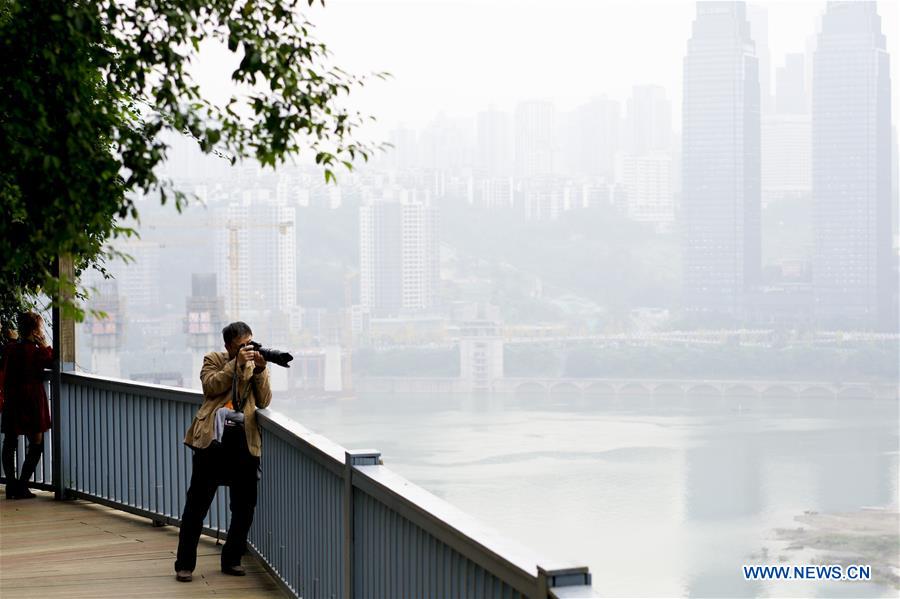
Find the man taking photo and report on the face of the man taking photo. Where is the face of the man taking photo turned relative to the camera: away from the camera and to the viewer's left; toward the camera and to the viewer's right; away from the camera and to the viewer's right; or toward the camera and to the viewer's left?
toward the camera and to the viewer's right

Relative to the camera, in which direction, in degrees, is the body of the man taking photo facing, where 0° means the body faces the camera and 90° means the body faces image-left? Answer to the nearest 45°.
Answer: approximately 315°

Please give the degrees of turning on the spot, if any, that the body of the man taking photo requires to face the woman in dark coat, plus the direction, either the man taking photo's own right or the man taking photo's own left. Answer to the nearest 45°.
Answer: approximately 180°

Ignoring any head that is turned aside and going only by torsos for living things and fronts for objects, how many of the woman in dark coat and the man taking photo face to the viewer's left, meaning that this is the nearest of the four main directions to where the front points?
0

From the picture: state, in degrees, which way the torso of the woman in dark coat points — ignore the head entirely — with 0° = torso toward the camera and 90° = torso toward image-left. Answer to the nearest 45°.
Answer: approximately 225°
